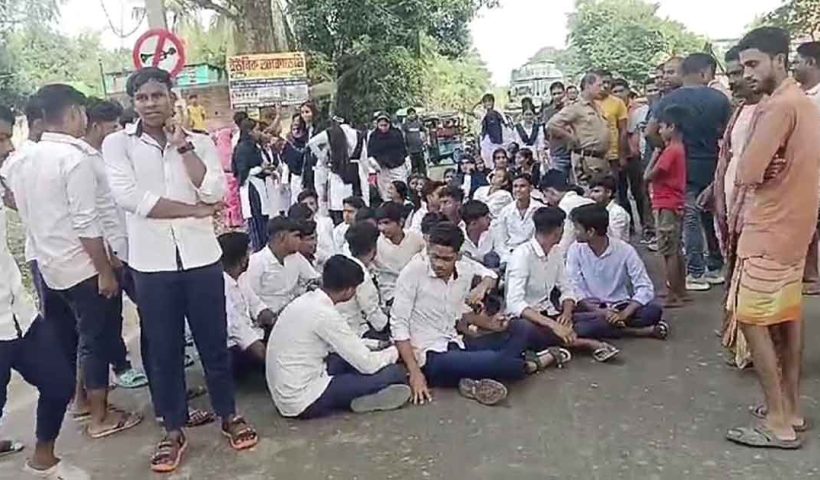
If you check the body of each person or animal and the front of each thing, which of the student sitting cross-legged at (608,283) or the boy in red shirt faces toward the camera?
the student sitting cross-legged

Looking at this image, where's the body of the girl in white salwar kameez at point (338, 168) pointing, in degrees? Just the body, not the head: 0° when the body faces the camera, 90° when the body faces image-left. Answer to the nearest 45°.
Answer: approximately 180°

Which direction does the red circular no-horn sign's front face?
toward the camera

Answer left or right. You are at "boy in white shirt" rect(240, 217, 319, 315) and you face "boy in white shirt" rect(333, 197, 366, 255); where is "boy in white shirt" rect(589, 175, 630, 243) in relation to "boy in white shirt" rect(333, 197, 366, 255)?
right

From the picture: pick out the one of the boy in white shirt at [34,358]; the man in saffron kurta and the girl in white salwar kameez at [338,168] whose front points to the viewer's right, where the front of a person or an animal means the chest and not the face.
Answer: the boy in white shirt

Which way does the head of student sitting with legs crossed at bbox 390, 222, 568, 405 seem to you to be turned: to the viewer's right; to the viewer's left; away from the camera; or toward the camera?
toward the camera

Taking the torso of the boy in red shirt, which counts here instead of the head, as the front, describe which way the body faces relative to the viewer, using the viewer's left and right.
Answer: facing to the left of the viewer

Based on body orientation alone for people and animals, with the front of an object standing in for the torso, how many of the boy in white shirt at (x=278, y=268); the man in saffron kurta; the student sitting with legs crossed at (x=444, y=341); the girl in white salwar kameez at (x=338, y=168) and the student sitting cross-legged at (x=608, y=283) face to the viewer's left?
1

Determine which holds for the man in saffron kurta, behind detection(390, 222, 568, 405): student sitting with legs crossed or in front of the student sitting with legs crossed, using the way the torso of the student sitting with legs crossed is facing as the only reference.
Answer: in front

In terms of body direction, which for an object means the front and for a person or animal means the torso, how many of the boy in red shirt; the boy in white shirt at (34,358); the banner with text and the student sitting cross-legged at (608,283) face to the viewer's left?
1

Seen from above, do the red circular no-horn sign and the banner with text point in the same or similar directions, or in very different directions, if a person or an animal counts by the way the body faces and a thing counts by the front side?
same or similar directions

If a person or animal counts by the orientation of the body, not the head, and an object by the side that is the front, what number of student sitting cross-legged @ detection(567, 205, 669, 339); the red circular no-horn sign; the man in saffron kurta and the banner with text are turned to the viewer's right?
0

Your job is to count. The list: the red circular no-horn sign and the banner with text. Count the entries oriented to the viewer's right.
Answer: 0

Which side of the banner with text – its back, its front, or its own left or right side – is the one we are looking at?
front

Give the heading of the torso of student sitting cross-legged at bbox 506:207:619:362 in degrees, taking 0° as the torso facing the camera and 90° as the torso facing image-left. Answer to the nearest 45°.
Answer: approximately 315°

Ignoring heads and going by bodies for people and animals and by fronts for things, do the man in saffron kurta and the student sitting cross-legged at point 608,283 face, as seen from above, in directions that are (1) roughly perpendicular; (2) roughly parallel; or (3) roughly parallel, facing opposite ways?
roughly perpendicular

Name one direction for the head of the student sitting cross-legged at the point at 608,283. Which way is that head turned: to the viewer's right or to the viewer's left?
to the viewer's left
